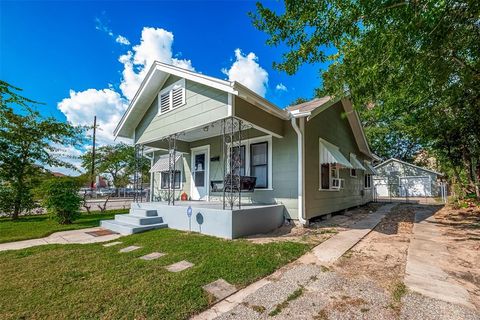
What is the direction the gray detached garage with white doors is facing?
toward the camera

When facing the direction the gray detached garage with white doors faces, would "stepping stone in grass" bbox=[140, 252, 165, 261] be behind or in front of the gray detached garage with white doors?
in front

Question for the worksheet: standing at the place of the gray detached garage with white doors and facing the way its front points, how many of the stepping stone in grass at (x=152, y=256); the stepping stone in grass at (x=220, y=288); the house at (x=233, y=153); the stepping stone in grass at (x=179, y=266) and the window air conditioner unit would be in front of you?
5

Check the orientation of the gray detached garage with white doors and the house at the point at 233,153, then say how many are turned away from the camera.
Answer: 0

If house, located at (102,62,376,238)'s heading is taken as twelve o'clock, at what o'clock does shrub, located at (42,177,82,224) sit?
The shrub is roughly at 2 o'clock from the house.

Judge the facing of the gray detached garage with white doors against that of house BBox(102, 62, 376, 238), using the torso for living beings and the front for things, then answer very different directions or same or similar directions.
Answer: same or similar directions

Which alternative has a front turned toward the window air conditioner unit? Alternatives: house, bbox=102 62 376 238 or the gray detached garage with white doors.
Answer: the gray detached garage with white doors

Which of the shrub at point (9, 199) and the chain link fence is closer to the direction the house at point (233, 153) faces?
the shrub

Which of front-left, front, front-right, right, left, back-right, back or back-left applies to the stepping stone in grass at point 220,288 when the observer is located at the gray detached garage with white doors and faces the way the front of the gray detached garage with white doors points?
front

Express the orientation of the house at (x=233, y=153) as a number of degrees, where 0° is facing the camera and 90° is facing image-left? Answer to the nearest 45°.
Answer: approximately 45°
